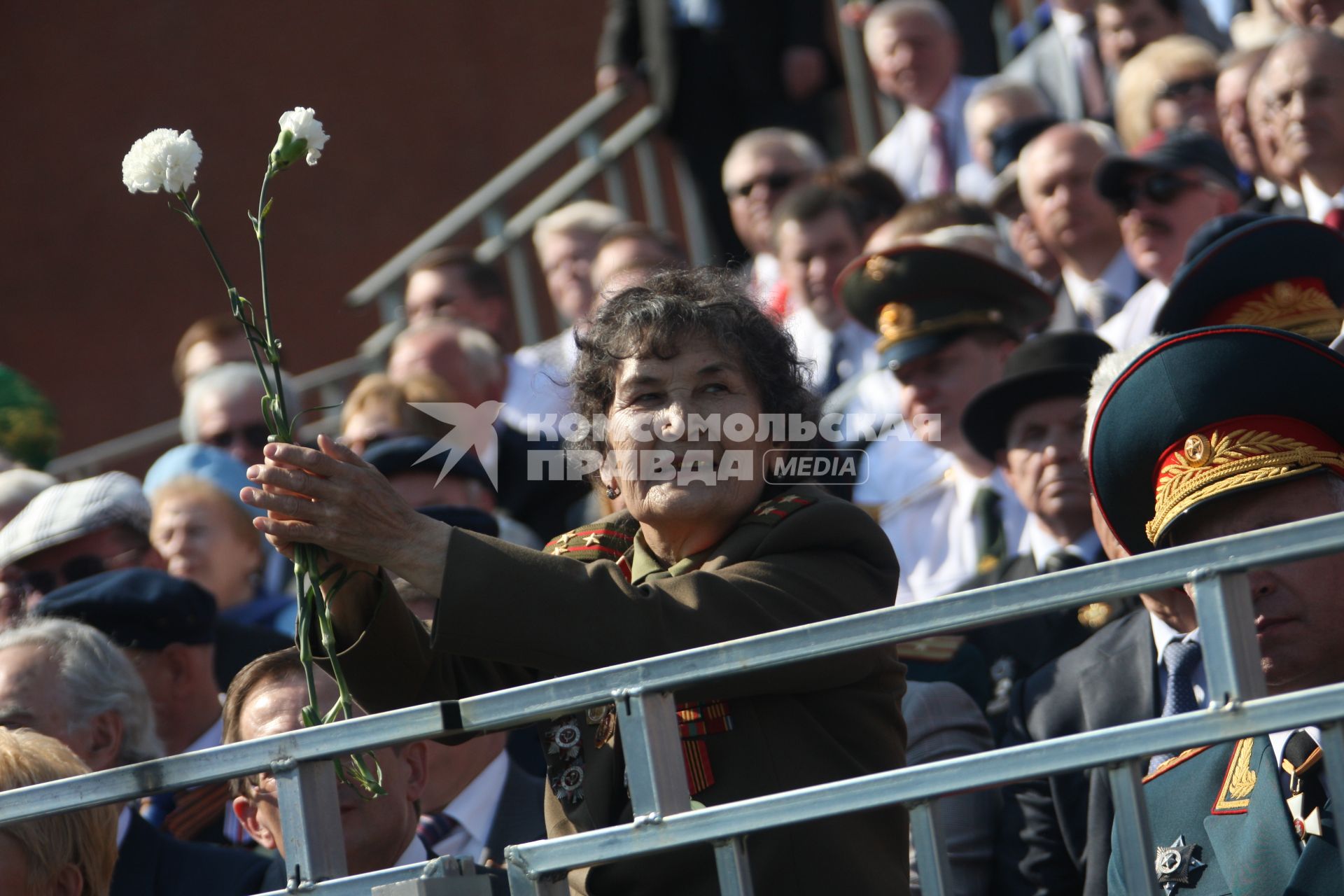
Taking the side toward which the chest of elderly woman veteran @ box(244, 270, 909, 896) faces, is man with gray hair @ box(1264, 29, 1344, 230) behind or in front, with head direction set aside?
behind

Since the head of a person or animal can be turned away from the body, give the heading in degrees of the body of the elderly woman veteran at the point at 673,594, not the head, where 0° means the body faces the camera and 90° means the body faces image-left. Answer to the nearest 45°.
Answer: approximately 45°

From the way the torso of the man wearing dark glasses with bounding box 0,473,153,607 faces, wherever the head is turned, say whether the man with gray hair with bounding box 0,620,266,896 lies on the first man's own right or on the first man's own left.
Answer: on the first man's own left

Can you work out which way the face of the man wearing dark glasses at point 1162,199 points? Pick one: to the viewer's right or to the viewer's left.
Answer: to the viewer's left

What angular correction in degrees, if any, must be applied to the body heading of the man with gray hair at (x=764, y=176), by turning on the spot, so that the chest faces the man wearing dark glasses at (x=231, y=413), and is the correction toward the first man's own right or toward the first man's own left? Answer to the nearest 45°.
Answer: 0° — they already face them

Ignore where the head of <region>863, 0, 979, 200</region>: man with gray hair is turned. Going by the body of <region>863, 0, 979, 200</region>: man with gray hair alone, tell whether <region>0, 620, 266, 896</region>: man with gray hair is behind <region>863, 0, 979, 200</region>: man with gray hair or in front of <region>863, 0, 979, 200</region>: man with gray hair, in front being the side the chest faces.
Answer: in front

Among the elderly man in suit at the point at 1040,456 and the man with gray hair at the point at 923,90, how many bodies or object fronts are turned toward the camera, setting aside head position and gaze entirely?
2

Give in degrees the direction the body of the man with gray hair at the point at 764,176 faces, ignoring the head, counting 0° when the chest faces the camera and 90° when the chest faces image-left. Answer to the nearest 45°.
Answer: approximately 45°

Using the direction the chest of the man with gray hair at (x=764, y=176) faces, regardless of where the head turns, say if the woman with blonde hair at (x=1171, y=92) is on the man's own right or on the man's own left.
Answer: on the man's own left

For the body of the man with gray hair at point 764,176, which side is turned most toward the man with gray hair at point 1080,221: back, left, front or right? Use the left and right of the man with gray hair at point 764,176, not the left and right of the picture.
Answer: left

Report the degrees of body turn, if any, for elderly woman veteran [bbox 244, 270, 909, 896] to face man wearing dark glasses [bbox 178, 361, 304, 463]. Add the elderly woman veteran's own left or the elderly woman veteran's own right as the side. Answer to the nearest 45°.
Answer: approximately 135° to the elderly woman veteran's own right

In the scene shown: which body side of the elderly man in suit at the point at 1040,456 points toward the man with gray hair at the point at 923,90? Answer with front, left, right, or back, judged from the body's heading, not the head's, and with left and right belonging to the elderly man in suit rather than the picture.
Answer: back

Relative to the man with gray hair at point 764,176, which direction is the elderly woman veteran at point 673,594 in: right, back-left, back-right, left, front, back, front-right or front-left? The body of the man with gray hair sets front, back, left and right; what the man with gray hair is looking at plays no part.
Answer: front-left

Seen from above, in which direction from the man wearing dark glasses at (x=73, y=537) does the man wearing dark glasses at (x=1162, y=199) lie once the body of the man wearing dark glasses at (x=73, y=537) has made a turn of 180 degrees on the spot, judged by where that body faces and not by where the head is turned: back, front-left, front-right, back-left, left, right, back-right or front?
front-right
